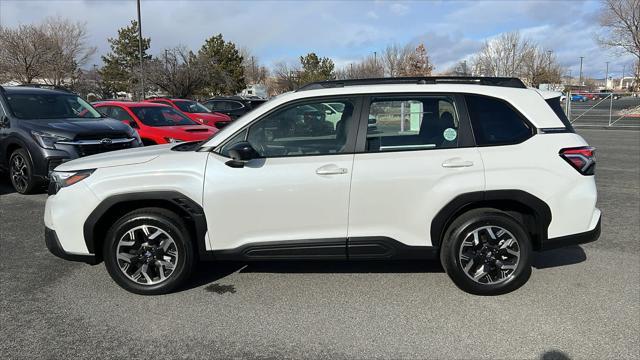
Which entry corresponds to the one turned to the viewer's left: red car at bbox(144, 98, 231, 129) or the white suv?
the white suv

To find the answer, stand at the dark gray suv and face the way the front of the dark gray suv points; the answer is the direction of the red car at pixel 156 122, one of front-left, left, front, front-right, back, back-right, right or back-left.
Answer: left

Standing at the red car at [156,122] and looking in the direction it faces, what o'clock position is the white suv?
The white suv is roughly at 1 o'clock from the red car.

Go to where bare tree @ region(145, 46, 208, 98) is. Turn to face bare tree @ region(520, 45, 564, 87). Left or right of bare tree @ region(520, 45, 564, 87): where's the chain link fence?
right

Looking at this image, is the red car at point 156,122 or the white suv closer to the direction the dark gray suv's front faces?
the white suv

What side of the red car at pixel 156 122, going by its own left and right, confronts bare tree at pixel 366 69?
left

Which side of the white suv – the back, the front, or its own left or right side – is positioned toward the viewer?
left
